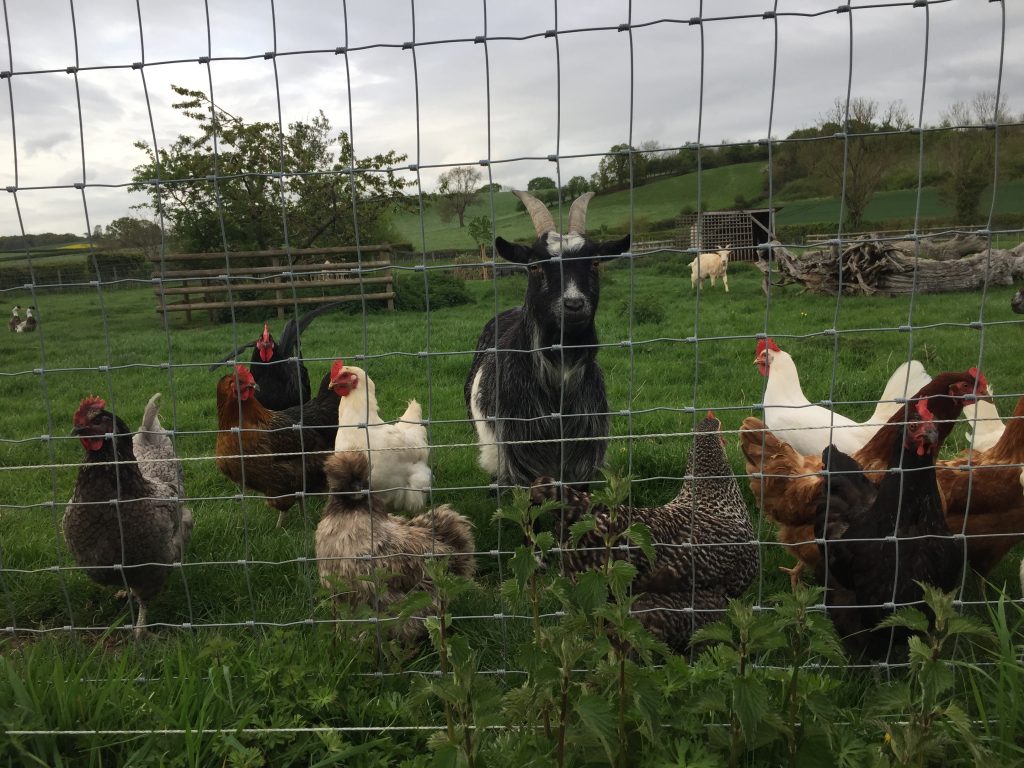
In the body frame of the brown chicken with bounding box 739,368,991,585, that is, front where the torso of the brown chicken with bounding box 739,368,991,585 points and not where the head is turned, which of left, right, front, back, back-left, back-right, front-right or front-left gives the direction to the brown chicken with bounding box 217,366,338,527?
back

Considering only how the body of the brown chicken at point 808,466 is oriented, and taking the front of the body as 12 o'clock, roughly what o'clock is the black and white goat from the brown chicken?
The black and white goat is roughly at 6 o'clock from the brown chicken.

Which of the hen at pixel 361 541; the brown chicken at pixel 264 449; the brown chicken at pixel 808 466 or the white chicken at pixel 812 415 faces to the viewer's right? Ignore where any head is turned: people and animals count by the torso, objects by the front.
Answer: the brown chicken at pixel 808 466

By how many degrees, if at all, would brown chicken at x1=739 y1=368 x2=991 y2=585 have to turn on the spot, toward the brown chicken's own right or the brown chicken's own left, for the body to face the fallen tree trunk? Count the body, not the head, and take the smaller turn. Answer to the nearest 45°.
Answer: approximately 90° to the brown chicken's own left

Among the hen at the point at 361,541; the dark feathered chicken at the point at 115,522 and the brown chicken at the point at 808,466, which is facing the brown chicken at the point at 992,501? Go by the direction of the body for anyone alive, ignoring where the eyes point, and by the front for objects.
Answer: the brown chicken at the point at 808,466

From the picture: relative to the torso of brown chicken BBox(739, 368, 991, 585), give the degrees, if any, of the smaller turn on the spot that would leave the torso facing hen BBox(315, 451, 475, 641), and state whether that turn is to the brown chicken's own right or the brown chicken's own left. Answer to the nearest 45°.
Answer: approximately 135° to the brown chicken's own right

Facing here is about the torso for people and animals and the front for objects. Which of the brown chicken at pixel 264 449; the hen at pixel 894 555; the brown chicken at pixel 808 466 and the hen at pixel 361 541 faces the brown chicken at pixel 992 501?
the brown chicken at pixel 808 466

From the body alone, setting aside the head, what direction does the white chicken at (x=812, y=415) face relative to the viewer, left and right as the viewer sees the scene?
facing to the left of the viewer
